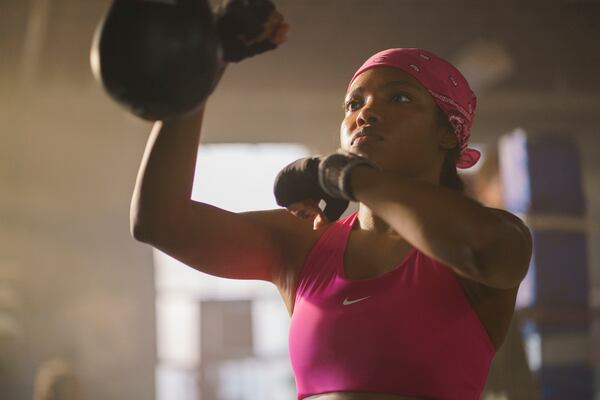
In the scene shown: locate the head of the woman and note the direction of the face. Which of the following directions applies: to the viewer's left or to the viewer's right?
to the viewer's left

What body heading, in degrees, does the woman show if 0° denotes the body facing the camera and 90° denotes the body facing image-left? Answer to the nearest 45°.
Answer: approximately 45°
